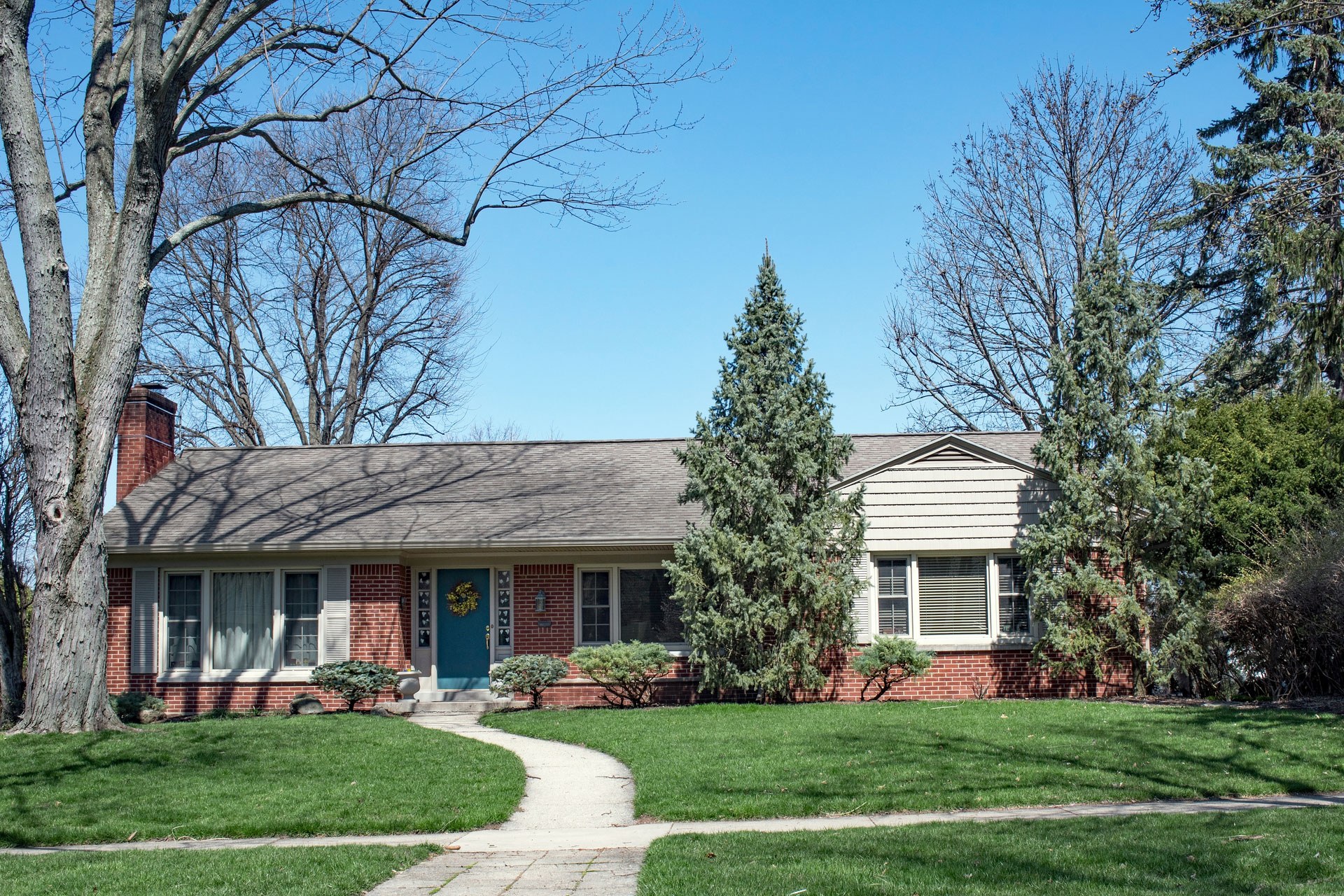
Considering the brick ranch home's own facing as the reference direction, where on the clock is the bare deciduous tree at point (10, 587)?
The bare deciduous tree is roughly at 3 o'clock from the brick ranch home.

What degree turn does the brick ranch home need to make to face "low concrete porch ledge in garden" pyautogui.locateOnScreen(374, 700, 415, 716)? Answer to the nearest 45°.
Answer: approximately 45° to its right

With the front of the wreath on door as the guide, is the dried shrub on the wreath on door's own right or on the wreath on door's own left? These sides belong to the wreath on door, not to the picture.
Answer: on the wreath on door's own left

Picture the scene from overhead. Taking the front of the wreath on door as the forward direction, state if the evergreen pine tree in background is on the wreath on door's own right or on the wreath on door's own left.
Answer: on the wreath on door's own left

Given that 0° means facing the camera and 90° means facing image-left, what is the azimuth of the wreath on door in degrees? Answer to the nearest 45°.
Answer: approximately 0°

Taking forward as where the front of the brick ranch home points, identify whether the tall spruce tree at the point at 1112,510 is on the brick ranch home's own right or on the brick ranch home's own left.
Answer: on the brick ranch home's own left

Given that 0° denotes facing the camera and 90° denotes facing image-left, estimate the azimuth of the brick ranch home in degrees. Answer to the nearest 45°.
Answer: approximately 0°
